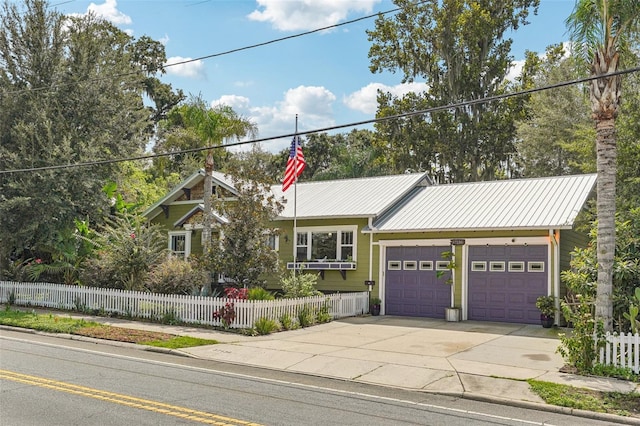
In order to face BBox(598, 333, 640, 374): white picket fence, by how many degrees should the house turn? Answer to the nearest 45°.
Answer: approximately 45° to its left

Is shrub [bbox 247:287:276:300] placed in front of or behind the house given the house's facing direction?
in front

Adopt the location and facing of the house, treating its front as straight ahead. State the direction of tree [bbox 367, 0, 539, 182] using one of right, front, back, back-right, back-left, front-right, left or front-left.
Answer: back-right

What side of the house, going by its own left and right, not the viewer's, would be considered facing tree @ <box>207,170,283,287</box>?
front

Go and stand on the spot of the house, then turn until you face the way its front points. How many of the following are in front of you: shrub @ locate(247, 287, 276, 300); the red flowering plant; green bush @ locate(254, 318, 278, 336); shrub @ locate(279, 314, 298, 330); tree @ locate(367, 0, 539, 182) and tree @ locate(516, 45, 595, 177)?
4

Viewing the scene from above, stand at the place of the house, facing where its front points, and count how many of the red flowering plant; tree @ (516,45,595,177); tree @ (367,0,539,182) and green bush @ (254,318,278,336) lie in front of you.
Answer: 2

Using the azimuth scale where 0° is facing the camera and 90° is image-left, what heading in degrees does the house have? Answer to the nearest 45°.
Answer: approximately 45°

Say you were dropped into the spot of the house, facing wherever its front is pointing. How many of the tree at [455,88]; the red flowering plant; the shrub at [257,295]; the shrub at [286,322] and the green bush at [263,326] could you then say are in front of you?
4

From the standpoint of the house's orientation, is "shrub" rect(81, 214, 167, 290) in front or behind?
in front

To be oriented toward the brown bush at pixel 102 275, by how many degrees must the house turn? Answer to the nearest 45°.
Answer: approximately 45° to its right

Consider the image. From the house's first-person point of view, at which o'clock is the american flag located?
The american flag is roughly at 1 o'clock from the house.

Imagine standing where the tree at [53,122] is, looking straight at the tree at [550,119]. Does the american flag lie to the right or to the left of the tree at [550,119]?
right

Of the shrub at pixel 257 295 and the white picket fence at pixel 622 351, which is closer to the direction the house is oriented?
the shrub

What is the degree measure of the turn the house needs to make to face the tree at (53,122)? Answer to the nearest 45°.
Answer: approximately 45° to its right

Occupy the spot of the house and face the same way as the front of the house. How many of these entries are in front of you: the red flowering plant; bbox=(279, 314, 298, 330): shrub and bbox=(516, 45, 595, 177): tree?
2
